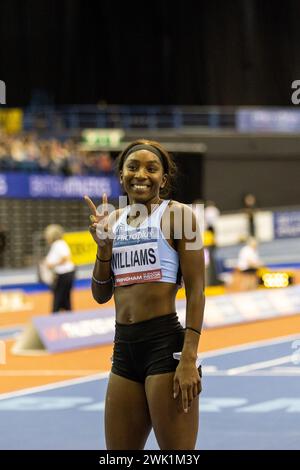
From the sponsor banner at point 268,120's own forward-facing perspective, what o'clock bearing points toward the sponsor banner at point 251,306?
the sponsor banner at point 251,306 is roughly at 12 o'clock from the sponsor banner at point 268,120.

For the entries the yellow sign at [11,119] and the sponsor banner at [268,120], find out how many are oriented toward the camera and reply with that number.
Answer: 2

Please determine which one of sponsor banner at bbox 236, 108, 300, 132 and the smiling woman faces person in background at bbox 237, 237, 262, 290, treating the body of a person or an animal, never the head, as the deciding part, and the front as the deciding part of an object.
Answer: the sponsor banner

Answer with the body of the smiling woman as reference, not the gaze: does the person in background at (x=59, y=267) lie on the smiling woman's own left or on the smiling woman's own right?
on the smiling woman's own right

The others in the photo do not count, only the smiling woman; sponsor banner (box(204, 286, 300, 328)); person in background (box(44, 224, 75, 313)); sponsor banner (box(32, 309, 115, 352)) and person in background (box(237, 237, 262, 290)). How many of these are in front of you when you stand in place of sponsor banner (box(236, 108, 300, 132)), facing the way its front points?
5

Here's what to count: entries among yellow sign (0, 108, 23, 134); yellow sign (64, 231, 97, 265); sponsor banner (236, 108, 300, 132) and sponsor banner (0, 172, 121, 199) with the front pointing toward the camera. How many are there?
4

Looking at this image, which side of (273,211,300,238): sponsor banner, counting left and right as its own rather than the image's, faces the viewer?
front

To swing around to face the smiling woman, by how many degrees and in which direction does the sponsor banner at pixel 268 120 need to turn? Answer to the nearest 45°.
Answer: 0° — it already faces them

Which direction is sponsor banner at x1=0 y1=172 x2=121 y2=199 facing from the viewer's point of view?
toward the camera

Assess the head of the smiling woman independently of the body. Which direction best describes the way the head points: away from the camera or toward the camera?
toward the camera

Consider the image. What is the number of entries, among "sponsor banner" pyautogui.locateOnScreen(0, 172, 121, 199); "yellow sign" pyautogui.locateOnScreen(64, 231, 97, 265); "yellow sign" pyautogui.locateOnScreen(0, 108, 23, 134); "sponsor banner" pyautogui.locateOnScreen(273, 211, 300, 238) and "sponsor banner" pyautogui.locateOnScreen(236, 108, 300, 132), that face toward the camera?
5

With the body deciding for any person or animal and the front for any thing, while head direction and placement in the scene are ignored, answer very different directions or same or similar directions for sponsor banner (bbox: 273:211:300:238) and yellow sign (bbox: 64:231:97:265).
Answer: same or similar directions

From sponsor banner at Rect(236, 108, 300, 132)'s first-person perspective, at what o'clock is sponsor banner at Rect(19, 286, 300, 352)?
sponsor banner at Rect(19, 286, 300, 352) is roughly at 12 o'clock from sponsor banner at Rect(236, 108, 300, 132).

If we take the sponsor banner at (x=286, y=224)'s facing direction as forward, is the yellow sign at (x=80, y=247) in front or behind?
in front
